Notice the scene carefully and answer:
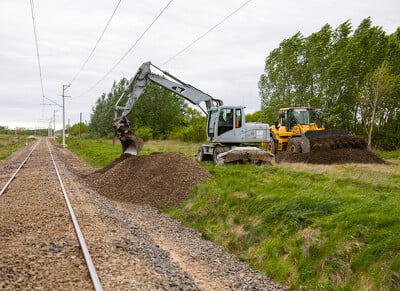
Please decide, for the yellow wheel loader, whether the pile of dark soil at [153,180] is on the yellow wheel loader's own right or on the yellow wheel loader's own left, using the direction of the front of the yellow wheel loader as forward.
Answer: on the yellow wheel loader's own right

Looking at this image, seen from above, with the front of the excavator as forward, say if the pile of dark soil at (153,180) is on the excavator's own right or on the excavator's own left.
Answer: on the excavator's own left

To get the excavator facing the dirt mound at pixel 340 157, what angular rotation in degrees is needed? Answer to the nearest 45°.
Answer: approximately 180°

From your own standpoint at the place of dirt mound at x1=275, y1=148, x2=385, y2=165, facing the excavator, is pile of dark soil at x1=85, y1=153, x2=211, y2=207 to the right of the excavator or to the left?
left

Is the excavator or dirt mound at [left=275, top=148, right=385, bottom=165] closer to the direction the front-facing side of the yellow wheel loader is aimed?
the dirt mound

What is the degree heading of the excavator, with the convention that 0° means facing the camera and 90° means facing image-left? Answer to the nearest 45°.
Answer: approximately 90°

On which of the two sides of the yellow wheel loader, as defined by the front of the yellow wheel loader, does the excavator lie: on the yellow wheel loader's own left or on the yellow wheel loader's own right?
on the yellow wheel loader's own right

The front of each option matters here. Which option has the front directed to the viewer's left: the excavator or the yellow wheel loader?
the excavator

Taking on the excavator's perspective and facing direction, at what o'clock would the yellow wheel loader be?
The yellow wheel loader is roughly at 5 o'clock from the excavator.

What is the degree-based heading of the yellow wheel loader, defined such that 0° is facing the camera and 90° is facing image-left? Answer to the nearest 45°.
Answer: approximately 315°

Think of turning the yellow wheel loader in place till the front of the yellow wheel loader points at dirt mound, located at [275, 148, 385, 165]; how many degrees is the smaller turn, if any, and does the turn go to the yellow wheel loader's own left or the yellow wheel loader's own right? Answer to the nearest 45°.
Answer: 0° — it already faces it

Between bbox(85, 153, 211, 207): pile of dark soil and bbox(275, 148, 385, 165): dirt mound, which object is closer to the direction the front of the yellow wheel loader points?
the dirt mound

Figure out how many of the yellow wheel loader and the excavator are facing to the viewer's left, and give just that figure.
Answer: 1
